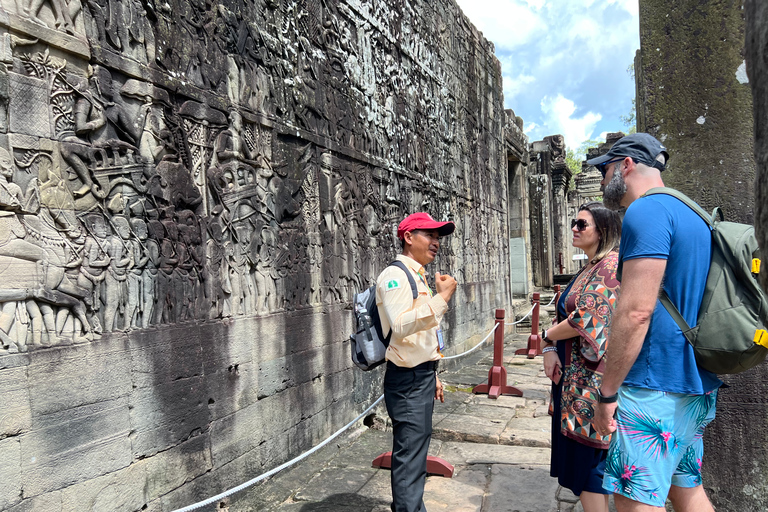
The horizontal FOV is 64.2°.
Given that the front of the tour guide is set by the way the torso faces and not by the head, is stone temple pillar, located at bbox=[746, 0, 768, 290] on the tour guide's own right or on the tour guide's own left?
on the tour guide's own right

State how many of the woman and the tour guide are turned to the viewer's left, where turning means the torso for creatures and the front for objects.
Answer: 1

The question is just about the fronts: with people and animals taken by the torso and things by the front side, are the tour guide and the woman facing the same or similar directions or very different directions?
very different directions

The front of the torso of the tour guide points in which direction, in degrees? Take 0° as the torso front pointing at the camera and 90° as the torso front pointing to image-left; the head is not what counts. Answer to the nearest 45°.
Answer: approximately 270°

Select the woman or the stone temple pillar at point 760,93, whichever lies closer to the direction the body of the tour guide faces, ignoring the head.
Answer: the woman

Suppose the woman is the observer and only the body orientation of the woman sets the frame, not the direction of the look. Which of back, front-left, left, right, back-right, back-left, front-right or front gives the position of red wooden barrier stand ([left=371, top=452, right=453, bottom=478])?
front-right

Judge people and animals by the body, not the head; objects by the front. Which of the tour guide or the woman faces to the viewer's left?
the woman

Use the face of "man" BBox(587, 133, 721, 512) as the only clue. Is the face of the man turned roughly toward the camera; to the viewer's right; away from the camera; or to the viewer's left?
to the viewer's left

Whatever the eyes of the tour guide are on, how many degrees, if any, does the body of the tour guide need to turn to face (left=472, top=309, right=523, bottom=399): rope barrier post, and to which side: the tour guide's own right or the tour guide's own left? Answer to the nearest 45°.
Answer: approximately 90° to the tour guide's own left

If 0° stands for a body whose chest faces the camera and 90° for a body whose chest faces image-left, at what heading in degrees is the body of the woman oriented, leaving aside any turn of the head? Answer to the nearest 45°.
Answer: approximately 90°

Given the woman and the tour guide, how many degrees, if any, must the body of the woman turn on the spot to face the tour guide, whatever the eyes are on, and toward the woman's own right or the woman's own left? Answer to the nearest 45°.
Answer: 0° — they already face them
